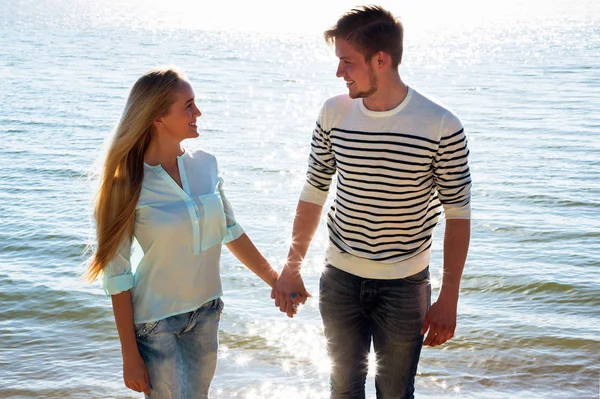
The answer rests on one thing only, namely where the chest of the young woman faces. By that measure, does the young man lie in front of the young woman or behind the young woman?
in front

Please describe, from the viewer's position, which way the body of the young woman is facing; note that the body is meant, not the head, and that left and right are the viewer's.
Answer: facing the viewer and to the right of the viewer
